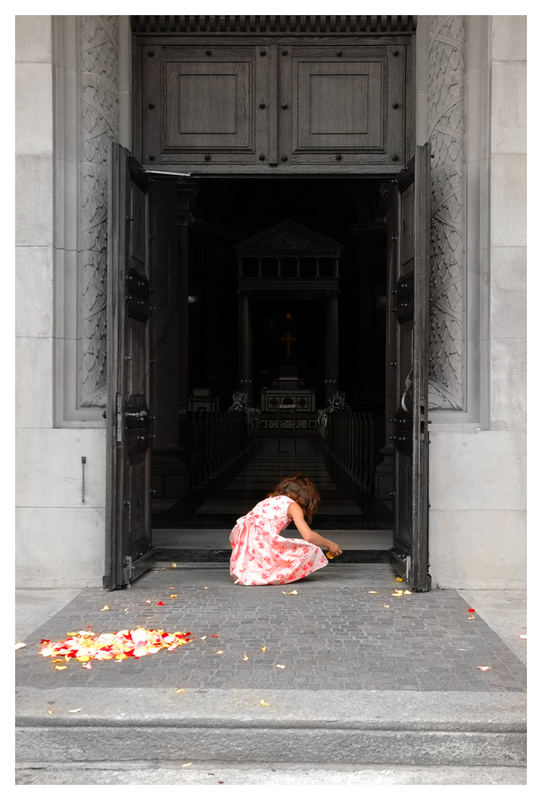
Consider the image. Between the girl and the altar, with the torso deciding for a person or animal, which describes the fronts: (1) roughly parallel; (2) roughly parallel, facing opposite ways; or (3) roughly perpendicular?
roughly perpendicular

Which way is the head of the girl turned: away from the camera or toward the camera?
away from the camera

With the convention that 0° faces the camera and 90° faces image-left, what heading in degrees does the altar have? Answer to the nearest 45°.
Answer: approximately 0°

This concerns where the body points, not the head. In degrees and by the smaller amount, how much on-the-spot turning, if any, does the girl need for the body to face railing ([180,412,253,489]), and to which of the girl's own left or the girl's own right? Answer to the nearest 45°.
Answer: approximately 90° to the girl's own left

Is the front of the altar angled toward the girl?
yes

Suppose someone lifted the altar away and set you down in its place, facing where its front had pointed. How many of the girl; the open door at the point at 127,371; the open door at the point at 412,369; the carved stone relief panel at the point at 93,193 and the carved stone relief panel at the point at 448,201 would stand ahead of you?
5
